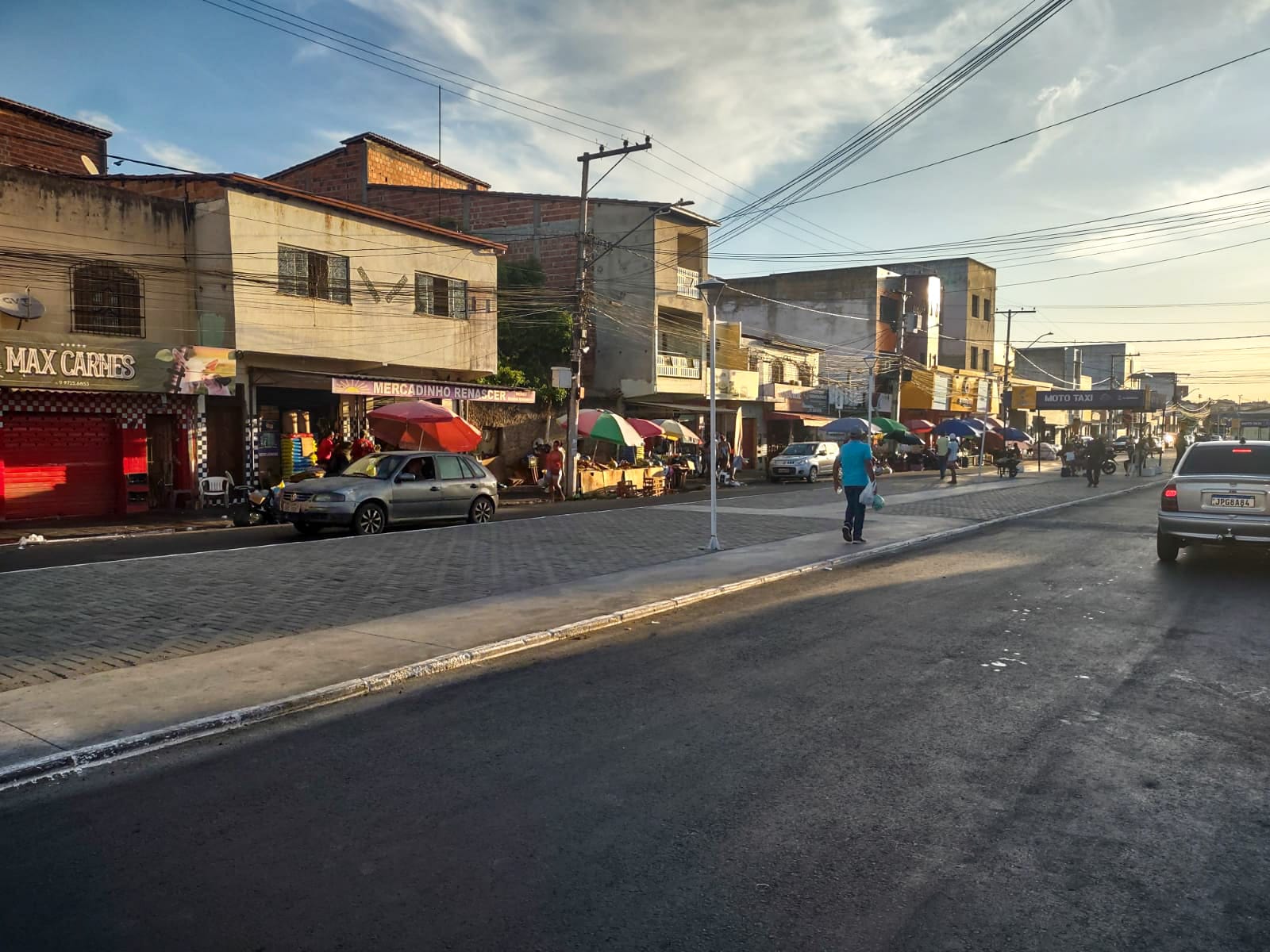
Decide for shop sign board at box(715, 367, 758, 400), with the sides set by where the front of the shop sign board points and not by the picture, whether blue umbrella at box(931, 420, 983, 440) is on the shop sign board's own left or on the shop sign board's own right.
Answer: on the shop sign board's own left

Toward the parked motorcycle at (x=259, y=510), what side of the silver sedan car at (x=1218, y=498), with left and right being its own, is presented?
left

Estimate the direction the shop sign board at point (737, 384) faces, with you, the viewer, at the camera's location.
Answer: facing the viewer

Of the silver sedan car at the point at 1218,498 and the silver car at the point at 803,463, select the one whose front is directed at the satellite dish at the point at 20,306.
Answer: the silver car

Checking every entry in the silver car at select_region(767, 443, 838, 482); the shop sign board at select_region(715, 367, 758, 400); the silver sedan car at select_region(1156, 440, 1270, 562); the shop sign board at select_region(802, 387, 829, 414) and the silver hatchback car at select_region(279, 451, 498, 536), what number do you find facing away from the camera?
1

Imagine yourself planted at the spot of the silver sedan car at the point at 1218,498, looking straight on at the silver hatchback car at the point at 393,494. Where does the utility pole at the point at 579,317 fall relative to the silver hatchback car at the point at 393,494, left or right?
right

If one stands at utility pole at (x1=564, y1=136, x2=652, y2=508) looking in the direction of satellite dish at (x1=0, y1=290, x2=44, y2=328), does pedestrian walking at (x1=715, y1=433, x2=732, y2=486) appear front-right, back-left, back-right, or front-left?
back-right

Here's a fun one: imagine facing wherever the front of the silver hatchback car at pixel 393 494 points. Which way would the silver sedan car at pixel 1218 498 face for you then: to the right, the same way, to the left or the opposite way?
the opposite way

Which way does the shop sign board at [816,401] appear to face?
toward the camera

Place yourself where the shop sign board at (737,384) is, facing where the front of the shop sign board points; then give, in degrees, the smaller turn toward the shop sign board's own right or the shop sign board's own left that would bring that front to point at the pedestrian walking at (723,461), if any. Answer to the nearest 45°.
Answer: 0° — it already faces them

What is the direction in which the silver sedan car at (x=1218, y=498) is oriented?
away from the camera
